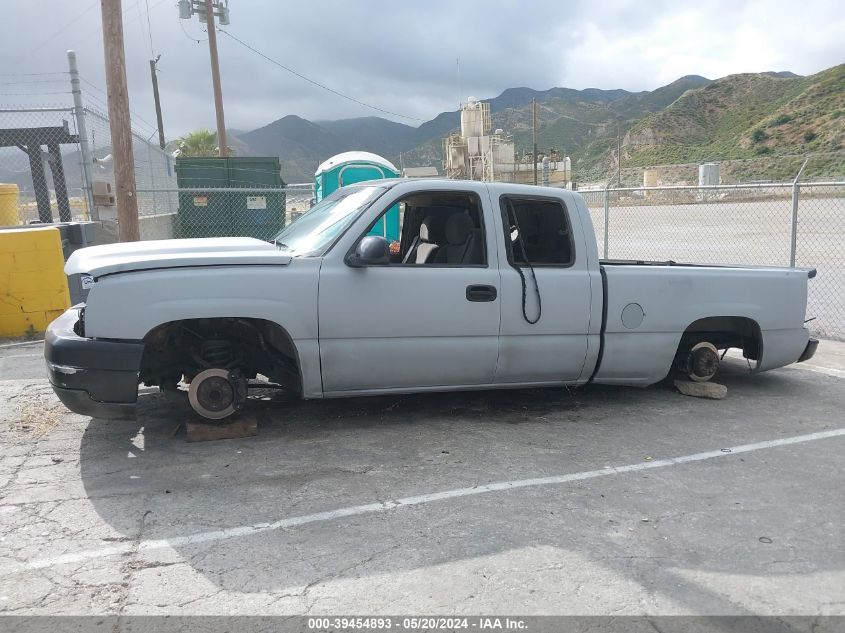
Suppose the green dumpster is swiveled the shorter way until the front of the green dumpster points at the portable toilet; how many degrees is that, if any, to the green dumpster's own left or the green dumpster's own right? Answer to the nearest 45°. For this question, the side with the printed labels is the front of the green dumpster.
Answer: approximately 45° to the green dumpster's own left

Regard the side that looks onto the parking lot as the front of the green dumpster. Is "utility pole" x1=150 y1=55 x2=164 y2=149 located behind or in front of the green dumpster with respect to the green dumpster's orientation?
behind

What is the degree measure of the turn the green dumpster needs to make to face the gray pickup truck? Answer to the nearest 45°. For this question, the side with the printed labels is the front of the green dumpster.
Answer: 0° — it already faces it

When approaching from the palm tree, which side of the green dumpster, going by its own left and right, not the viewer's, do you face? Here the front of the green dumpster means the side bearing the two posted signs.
back

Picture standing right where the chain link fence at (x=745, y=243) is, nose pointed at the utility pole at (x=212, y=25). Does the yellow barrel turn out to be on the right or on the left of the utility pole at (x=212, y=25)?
left

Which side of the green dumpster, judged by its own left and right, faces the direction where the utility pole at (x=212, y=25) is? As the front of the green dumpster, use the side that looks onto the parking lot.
back

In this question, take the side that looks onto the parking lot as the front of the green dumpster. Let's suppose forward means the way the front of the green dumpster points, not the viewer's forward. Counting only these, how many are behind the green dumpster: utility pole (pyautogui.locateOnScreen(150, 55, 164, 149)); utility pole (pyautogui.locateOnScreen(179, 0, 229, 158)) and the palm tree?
3

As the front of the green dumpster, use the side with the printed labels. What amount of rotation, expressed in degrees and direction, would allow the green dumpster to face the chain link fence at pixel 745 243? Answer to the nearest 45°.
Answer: approximately 90° to its left

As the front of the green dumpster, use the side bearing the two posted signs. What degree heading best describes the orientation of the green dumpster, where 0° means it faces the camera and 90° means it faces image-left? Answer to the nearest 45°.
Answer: approximately 0°

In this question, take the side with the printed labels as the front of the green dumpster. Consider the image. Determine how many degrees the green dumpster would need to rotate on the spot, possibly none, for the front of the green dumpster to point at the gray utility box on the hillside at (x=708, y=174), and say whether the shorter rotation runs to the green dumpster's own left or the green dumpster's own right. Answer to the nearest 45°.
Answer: approximately 135° to the green dumpster's own left
